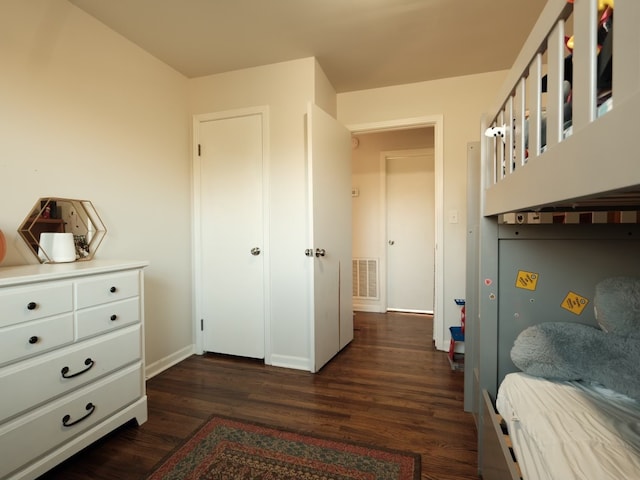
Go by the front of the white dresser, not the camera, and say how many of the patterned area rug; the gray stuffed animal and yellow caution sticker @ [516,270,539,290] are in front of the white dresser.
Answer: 3

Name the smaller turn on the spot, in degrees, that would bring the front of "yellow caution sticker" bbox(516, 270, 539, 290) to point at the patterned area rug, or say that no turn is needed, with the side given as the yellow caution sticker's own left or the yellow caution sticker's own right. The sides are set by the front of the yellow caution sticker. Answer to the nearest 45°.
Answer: approximately 45° to the yellow caution sticker's own right

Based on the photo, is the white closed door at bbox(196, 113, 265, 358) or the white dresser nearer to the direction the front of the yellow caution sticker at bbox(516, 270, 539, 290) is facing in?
the white dresser

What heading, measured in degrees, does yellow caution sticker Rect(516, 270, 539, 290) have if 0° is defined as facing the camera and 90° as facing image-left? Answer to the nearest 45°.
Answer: approximately 0°

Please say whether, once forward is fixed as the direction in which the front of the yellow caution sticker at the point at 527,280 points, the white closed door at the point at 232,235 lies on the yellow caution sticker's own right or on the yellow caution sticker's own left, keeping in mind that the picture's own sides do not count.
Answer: on the yellow caution sticker's own right

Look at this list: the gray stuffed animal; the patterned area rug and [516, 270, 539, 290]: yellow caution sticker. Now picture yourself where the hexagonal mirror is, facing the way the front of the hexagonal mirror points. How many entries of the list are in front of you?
3

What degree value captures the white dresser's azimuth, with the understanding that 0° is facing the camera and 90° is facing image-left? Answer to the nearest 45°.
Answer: approximately 315°
